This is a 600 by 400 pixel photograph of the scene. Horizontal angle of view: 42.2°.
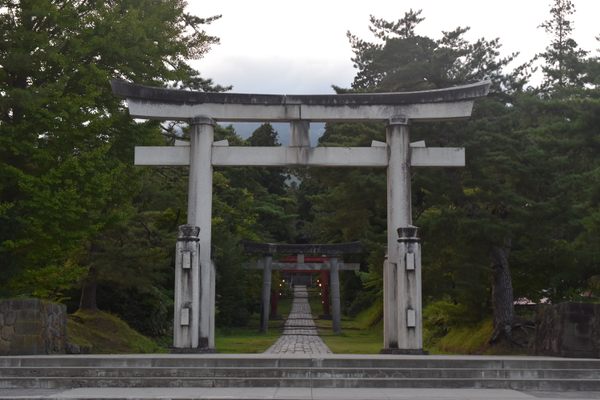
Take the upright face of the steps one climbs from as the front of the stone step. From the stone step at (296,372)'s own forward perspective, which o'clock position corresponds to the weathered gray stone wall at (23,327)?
The weathered gray stone wall is roughly at 4 o'clock from the stone step.

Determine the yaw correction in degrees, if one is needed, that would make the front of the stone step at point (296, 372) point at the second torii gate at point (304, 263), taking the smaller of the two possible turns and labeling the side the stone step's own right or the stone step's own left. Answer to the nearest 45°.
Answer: approximately 180°

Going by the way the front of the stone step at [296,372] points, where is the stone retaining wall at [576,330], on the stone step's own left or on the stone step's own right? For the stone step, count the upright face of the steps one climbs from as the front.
on the stone step's own left

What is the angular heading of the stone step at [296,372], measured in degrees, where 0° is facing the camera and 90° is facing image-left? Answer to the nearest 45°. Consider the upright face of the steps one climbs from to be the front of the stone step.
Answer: approximately 0°

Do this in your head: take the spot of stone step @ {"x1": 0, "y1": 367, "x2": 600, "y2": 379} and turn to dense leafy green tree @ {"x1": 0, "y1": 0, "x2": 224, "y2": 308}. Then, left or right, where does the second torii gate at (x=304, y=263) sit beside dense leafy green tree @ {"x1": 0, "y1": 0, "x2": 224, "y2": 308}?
right
